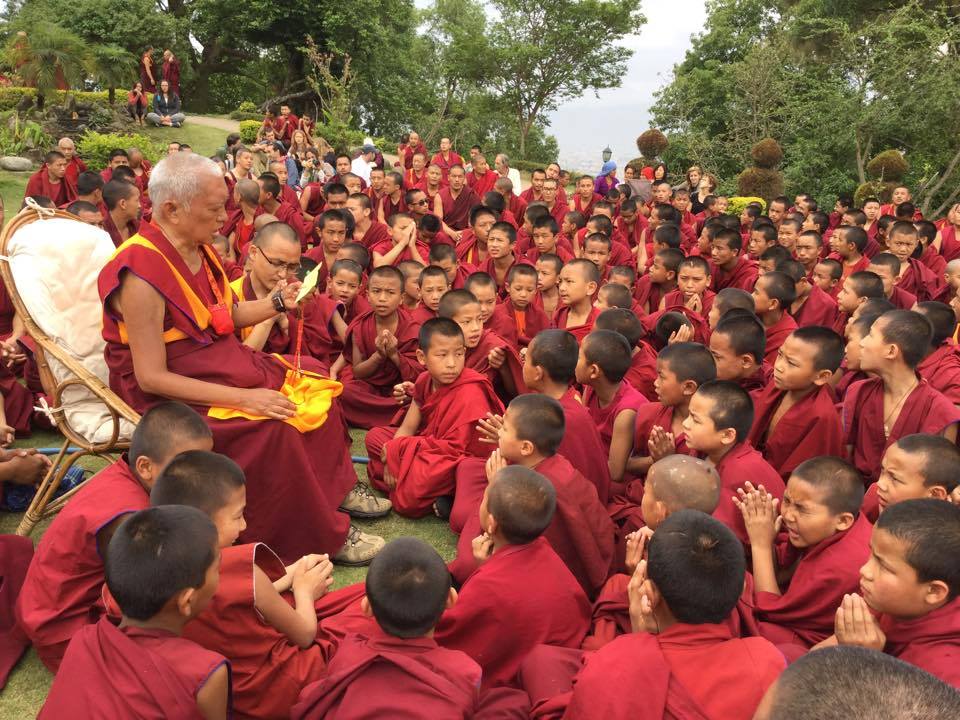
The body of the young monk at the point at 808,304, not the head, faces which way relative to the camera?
to the viewer's left

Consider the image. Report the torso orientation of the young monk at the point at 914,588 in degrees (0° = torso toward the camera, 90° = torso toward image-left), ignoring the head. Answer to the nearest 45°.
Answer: approximately 90°

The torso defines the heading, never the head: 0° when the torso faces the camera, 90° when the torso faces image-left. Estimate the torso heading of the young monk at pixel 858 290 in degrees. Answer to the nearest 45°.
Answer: approximately 90°

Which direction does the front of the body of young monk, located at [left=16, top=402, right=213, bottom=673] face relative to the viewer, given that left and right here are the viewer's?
facing to the right of the viewer

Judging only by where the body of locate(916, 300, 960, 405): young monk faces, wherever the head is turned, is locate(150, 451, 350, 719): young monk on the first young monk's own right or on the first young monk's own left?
on the first young monk's own left

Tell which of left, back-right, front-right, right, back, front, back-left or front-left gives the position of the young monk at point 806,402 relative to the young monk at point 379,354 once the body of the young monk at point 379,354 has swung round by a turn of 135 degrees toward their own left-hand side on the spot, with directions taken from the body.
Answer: right

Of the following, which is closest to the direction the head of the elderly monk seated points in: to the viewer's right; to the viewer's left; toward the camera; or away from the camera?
to the viewer's right

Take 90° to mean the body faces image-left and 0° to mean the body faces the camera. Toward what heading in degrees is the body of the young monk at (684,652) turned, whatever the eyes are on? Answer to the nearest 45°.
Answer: approximately 135°

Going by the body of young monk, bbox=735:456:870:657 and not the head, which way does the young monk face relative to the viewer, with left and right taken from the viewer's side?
facing to the left of the viewer

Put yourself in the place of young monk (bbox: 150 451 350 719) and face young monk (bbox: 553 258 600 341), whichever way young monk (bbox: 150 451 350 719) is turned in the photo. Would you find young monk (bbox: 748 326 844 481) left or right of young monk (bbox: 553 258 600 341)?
right
